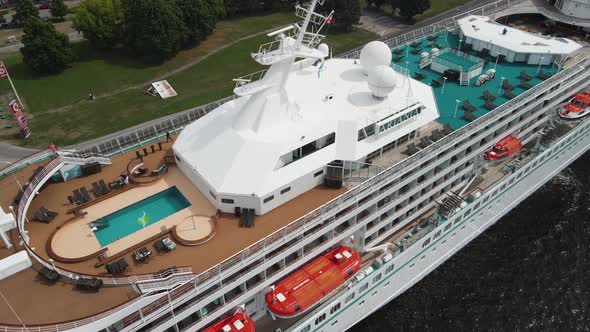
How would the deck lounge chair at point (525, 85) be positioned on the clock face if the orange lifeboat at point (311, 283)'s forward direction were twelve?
The deck lounge chair is roughly at 6 o'clock from the orange lifeboat.

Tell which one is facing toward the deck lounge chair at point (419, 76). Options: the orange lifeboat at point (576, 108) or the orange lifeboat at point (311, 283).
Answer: the orange lifeboat at point (576, 108)

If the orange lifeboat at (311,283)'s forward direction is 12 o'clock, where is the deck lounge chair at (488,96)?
The deck lounge chair is roughly at 6 o'clock from the orange lifeboat.

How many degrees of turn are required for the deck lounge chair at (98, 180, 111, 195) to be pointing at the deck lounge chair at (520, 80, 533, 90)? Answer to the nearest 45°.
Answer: approximately 45° to its left

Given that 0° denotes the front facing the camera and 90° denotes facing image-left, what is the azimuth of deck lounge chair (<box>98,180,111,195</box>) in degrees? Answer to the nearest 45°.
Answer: approximately 315°

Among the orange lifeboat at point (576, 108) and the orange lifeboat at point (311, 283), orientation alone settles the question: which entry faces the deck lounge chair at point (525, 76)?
the orange lifeboat at point (576, 108)

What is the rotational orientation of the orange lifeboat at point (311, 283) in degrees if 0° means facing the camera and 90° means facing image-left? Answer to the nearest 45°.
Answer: approximately 45°

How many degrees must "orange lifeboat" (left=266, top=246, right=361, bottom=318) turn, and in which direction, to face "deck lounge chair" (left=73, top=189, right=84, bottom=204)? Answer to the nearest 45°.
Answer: approximately 45° to its right

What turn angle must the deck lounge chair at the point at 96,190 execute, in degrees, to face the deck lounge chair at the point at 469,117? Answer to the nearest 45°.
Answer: approximately 45° to its left

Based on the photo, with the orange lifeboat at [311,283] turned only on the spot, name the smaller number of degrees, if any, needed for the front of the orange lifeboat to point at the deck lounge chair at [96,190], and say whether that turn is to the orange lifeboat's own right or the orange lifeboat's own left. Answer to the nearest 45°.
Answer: approximately 45° to the orange lifeboat's own right

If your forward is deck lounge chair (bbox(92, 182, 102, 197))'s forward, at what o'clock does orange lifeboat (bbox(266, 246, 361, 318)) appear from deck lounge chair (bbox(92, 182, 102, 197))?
The orange lifeboat is roughly at 10 o'clock from the deck lounge chair.

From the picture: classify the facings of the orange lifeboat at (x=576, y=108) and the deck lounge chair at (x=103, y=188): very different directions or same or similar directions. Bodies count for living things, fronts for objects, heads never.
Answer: very different directions

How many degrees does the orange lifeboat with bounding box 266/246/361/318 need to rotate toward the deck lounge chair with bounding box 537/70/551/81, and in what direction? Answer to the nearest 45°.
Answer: approximately 180°

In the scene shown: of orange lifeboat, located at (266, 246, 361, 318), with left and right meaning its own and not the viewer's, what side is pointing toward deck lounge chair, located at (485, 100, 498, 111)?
back
